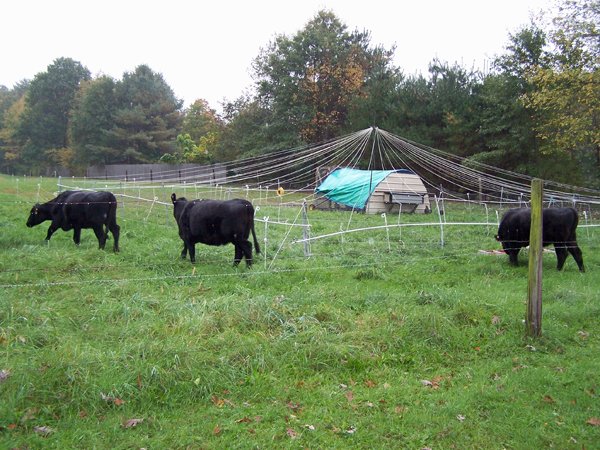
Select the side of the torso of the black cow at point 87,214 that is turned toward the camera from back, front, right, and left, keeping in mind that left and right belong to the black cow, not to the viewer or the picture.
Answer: left

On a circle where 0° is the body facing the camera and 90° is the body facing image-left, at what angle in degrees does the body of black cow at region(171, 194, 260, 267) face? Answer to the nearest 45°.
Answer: approximately 90°

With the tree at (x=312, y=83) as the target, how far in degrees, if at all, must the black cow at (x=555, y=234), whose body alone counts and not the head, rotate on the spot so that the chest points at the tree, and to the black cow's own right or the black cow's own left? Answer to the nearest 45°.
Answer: approximately 45° to the black cow's own right

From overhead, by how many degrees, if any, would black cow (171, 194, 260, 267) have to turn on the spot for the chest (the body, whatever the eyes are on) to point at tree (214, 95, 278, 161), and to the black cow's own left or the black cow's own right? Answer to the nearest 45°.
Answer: approximately 90° to the black cow's own right

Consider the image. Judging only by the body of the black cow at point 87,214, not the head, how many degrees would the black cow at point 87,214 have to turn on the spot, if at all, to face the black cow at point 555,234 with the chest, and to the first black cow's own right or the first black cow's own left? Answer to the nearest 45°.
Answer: approximately 135° to the first black cow's own left

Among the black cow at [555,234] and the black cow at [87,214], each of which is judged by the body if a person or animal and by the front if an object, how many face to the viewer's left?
2

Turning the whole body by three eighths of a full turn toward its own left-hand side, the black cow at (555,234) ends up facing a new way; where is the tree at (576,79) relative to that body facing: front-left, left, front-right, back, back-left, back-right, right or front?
back-left

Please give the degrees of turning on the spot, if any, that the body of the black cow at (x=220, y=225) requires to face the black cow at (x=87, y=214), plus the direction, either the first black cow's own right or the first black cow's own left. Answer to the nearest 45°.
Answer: approximately 45° to the first black cow's own right

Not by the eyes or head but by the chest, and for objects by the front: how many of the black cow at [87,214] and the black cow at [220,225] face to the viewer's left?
2

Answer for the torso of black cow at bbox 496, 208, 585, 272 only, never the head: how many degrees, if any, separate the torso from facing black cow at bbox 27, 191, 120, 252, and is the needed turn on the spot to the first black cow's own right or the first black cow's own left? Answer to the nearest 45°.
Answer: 0° — it already faces it

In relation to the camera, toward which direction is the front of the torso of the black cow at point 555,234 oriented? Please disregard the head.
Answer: to the viewer's left
